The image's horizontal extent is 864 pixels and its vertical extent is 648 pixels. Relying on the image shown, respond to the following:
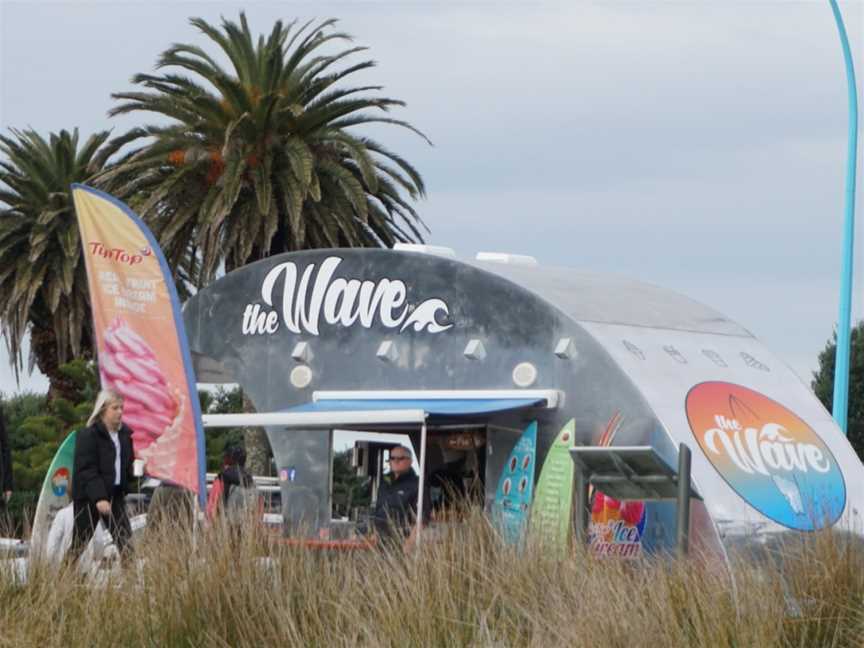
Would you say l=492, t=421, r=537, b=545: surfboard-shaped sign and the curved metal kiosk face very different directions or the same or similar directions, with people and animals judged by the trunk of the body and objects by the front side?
same or similar directions

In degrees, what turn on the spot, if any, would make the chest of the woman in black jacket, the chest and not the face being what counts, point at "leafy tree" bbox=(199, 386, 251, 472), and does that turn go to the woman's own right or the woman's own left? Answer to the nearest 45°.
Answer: approximately 135° to the woman's own left

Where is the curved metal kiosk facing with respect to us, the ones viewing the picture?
facing the viewer and to the left of the viewer

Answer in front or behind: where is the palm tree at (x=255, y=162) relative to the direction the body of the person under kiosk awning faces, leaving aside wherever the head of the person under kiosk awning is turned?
behind

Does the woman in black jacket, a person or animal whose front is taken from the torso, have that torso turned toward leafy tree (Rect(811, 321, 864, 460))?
no

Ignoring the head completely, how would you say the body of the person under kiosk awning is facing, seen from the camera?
toward the camera

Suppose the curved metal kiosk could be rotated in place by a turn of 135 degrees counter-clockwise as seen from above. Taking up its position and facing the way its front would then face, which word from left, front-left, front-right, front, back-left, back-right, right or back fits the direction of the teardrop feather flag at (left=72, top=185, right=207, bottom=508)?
back

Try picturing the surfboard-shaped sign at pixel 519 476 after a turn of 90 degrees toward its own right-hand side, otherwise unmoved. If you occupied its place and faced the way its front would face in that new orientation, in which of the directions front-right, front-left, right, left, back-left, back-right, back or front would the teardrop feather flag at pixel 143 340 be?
front-left

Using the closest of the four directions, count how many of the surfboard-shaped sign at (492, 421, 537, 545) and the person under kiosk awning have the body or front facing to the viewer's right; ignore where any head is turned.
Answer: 0

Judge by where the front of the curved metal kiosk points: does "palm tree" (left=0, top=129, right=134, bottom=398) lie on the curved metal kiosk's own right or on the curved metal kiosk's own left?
on the curved metal kiosk's own right

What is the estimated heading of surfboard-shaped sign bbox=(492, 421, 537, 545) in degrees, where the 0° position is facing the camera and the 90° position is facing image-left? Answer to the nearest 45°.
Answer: approximately 45°

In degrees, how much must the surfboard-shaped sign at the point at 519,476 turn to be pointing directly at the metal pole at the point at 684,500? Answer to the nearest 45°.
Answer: approximately 45° to its left

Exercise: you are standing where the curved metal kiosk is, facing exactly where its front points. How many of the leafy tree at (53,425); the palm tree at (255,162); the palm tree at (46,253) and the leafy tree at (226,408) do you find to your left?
0
